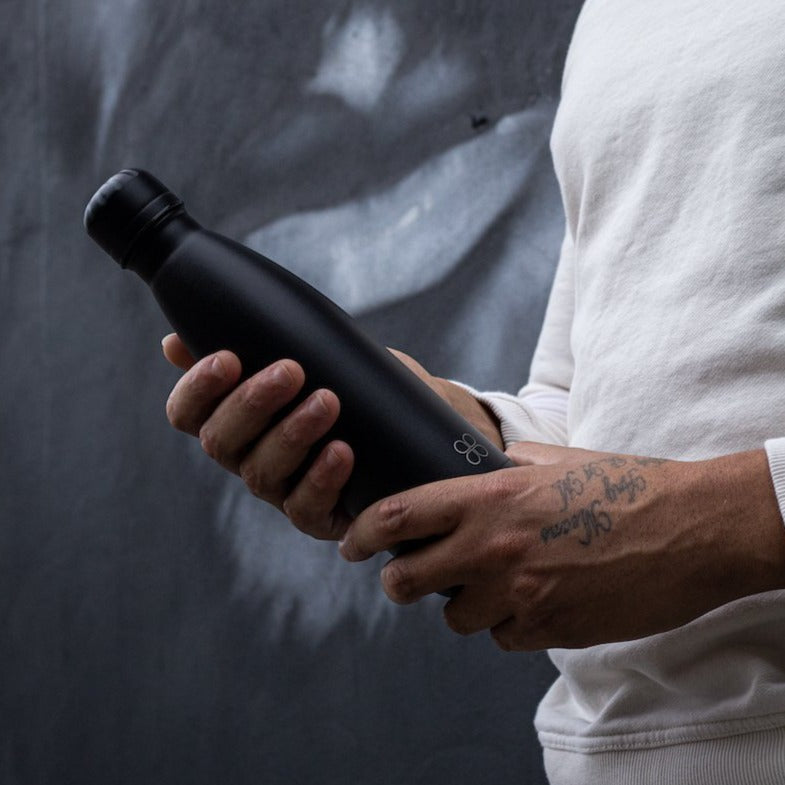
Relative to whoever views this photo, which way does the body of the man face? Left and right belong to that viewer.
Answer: facing the viewer and to the left of the viewer
